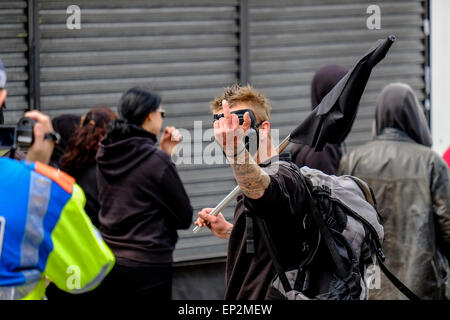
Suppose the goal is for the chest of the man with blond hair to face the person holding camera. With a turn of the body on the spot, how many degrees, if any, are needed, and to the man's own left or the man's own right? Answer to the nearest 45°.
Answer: approximately 45° to the man's own right

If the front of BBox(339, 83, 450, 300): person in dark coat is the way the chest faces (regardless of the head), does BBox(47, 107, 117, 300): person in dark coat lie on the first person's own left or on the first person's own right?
on the first person's own left

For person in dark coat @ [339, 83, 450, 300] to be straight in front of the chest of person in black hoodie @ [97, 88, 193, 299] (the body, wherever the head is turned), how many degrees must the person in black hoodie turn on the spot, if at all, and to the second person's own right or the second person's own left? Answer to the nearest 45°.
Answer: approximately 45° to the second person's own right

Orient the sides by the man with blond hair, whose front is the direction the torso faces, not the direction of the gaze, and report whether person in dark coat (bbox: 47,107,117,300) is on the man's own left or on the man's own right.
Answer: on the man's own right

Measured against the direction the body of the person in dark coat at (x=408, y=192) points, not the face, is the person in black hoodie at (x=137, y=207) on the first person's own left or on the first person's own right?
on the first person's own left

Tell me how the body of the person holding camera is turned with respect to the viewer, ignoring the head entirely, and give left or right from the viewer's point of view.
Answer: facing away from the viewer

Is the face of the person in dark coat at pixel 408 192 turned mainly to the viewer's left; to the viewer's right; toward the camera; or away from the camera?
away from the camera

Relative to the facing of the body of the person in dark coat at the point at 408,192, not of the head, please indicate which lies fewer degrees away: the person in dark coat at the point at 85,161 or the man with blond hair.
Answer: the person in dark coat

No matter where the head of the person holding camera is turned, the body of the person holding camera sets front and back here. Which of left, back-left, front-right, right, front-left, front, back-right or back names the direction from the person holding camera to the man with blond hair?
right

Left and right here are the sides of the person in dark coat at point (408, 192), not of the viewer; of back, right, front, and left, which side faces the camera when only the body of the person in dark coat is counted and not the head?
back
